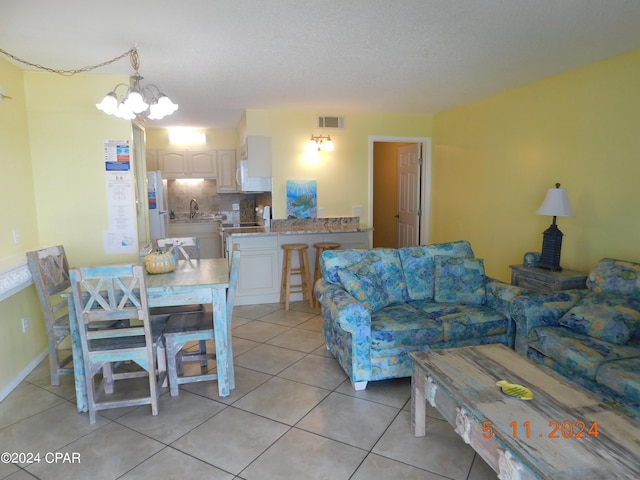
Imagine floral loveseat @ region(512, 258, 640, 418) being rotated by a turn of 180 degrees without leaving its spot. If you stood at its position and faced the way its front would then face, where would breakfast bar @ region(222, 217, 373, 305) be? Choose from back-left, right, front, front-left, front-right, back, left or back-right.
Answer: back-left

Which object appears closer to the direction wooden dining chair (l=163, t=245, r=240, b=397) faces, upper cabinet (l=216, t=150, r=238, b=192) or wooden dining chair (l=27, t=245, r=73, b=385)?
the wooden dining chair

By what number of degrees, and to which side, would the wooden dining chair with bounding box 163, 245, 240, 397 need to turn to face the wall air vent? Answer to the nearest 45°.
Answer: approximately 135° to its right

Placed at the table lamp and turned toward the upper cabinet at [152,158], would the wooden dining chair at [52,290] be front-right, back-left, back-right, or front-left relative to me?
front-left

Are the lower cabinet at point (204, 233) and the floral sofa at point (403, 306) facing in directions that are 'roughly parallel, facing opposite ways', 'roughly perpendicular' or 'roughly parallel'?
roughly parallel

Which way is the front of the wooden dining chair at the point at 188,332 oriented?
to the viewer's left

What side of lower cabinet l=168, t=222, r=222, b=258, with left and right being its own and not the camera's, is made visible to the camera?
front

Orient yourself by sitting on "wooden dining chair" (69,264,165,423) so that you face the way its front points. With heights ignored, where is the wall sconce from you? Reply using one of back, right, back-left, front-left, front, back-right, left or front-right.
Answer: front-right

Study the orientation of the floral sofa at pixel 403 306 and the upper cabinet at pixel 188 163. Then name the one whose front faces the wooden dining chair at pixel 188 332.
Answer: the upper cabinet

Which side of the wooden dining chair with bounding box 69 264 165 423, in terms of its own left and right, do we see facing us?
back

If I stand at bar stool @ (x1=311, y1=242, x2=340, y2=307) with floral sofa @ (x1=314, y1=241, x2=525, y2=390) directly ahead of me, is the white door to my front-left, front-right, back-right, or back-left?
back-left

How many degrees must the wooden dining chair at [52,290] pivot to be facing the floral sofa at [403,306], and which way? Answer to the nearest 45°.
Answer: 0° — it already faces it

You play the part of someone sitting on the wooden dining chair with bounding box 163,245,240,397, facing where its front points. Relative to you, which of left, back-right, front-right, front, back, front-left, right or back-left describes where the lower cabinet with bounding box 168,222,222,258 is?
right

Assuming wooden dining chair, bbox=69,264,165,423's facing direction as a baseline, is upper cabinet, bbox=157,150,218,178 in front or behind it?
in front

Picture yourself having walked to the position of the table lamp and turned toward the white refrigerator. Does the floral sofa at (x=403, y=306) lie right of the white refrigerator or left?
left

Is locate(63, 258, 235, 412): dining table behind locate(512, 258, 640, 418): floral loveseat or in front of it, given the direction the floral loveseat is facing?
in front

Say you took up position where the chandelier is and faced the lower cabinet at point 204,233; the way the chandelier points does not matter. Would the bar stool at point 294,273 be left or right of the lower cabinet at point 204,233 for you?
right
